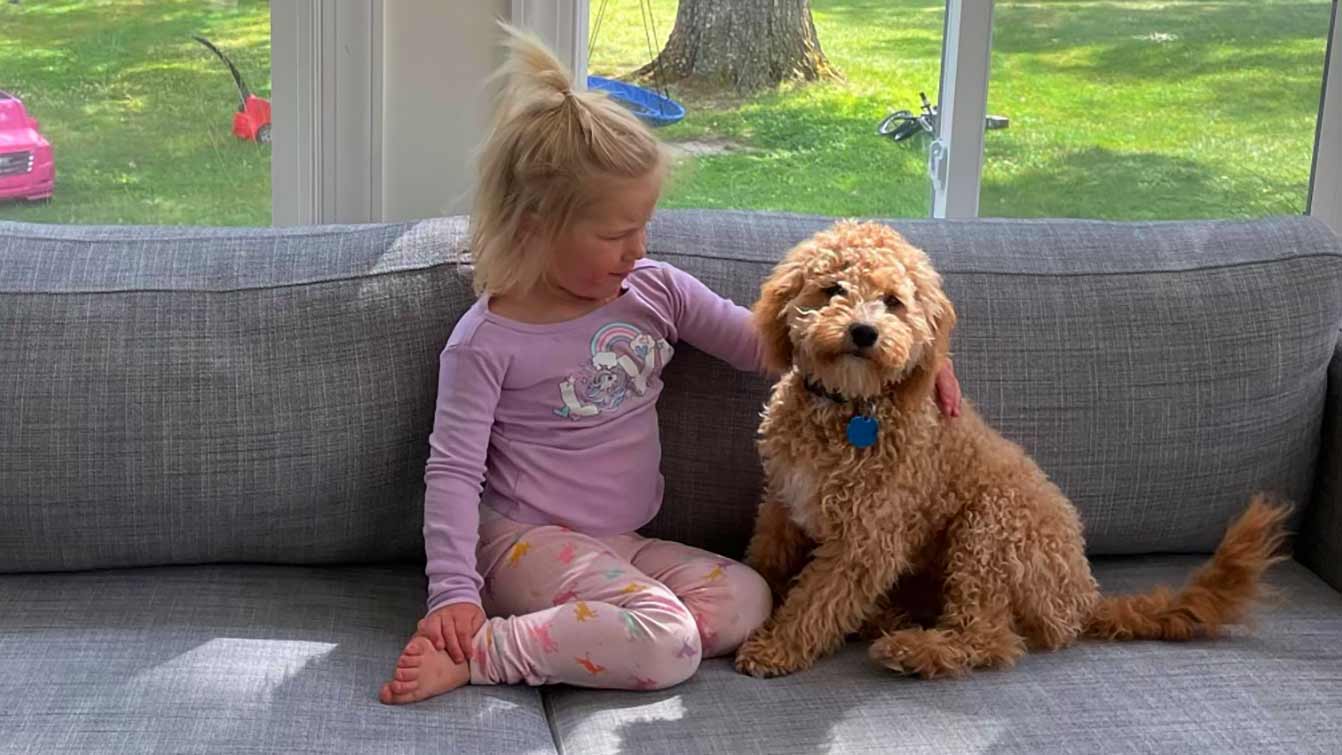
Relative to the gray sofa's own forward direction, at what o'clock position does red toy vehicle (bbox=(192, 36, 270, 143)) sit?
The red toy vehicle is roughly at 5 o'clock from the gray sofa.

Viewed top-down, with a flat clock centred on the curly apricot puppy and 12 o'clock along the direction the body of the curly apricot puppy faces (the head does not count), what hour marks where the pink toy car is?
The pink toy car is roughly at 2 o'clock from the curly apricot puppy.

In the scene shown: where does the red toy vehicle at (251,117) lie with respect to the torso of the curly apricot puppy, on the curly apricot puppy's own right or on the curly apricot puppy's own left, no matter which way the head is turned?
on the curly apricot puppy's own right

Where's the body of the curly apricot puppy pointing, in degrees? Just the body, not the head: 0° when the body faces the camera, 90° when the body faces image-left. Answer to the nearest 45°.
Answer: approximately 45°

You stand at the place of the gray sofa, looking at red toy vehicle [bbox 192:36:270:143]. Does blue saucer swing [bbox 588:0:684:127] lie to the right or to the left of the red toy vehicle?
right

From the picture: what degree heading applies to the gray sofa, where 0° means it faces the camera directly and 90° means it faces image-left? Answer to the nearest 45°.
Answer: approximately 0°

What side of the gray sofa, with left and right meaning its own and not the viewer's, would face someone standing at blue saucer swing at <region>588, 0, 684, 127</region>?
back

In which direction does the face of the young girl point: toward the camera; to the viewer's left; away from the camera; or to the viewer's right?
to the viewer's right
